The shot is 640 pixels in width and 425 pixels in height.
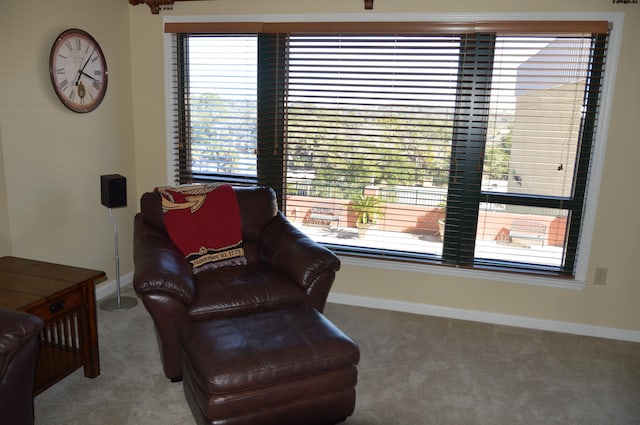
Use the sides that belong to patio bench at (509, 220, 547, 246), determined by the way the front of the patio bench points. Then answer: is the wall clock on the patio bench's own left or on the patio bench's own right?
on the patio bench's own right

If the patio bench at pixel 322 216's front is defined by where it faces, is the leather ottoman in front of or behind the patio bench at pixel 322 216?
in front

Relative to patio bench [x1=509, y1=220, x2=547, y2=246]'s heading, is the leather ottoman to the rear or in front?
in front

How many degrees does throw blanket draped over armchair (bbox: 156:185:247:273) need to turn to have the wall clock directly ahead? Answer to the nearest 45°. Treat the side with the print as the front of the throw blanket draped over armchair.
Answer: approximately 135° to its right

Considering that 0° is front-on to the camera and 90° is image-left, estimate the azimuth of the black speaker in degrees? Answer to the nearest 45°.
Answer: approximately 315°

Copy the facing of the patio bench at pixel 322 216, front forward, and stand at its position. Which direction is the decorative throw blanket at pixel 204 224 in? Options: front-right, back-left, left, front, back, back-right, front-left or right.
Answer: front-right

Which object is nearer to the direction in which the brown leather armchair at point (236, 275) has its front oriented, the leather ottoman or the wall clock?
the leather ottoman

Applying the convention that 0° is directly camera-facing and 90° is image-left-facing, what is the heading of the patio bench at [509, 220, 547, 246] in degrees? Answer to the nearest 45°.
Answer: approximately 0°

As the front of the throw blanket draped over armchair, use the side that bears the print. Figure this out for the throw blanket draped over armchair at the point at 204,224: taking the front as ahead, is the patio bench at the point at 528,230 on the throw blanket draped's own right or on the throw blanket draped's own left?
on the throw blanket draped's own left

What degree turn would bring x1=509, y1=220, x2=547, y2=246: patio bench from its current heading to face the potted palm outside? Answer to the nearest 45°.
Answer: approximately 90° to its right
